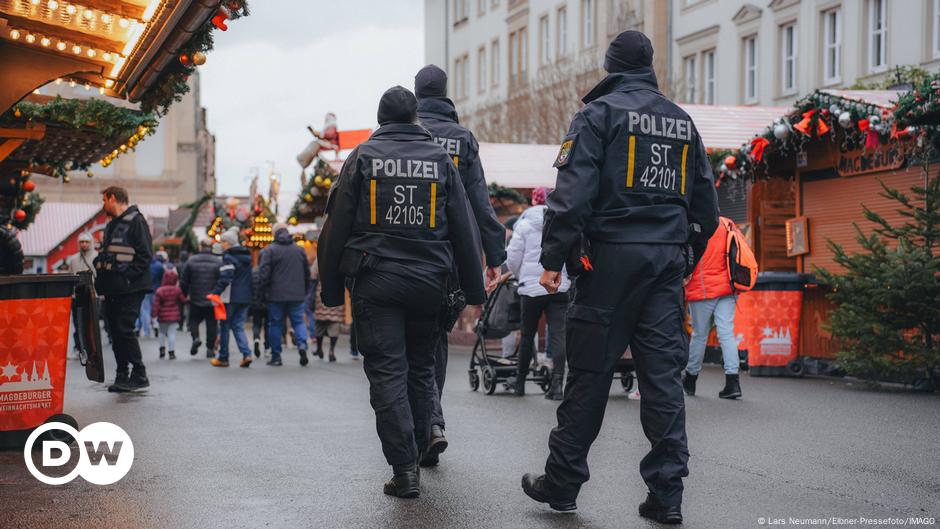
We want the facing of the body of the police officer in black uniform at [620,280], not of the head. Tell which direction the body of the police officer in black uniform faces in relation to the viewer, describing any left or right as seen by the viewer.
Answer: facing away from the viewer and to the left of the viewer

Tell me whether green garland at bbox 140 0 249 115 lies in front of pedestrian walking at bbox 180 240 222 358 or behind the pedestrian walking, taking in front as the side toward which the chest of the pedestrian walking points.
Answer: behind

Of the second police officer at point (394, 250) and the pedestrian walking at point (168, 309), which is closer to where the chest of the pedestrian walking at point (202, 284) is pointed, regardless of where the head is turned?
the pedestrian walking

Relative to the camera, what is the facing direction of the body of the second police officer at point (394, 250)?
away from the camera

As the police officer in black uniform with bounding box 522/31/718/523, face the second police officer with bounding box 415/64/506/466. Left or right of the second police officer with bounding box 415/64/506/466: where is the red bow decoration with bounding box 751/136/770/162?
right

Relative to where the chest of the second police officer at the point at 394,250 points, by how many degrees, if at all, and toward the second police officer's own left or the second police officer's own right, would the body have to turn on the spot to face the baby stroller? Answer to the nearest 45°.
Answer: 0° — they already face it

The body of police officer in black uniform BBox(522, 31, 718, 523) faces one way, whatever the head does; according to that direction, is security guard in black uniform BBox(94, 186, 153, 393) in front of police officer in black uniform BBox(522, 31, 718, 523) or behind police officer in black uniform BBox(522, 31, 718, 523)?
in front

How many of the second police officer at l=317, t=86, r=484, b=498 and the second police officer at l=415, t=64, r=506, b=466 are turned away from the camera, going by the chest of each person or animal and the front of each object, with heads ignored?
2

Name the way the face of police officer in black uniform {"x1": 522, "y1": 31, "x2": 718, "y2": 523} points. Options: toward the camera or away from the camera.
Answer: away from the camera

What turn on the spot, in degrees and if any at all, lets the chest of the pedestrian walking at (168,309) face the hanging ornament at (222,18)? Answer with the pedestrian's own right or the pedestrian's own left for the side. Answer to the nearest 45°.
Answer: approximately 180°
